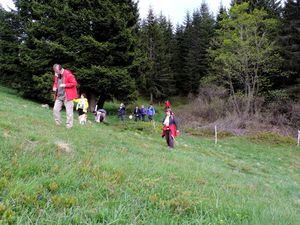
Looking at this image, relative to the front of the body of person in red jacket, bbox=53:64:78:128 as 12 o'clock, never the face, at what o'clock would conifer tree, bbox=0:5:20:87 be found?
The conifer tree is roughly at 4 o'clock from the person in red jacket.

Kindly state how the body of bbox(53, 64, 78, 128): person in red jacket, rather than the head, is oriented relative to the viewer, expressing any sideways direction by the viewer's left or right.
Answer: facing the viewer and to the left of the viewer

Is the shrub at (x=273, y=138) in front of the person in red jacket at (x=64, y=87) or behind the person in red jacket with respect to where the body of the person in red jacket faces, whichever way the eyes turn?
behind

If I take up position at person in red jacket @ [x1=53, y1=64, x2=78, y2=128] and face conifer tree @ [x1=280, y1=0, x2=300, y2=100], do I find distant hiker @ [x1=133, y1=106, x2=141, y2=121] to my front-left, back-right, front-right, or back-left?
front-left

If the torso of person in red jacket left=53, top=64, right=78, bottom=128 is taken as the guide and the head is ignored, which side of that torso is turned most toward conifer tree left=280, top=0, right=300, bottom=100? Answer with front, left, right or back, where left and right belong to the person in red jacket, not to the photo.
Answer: back

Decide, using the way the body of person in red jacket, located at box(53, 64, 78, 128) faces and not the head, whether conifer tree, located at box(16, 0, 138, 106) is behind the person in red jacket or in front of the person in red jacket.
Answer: behind
